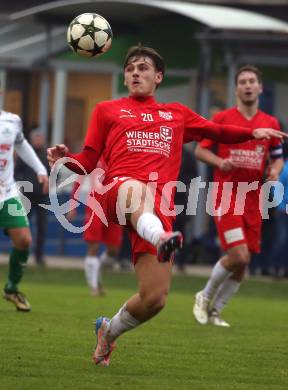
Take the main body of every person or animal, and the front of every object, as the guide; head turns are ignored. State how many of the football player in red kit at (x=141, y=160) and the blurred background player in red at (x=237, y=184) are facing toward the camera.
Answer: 2

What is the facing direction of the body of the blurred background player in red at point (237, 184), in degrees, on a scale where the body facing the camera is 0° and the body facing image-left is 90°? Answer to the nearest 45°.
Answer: approximately 0°

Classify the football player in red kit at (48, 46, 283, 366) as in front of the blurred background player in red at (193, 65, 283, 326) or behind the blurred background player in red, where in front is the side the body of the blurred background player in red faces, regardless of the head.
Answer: in front

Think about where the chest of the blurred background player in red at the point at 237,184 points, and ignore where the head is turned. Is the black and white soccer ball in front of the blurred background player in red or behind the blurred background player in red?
in front
